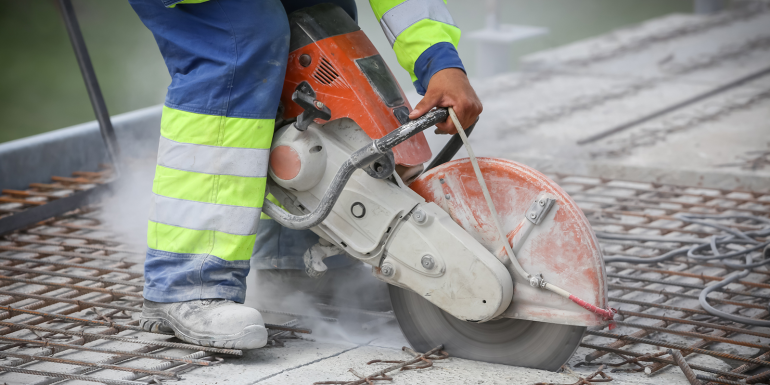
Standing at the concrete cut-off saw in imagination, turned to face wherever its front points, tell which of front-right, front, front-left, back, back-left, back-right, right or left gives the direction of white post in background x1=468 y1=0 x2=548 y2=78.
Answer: left

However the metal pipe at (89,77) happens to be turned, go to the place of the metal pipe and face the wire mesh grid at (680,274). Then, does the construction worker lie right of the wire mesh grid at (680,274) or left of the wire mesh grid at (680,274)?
right

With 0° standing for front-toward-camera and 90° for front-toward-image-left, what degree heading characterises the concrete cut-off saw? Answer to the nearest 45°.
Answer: approximately 270°

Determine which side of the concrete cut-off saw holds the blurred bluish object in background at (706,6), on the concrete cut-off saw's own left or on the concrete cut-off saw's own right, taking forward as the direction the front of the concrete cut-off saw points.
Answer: on the concrete cut-off saw's own left

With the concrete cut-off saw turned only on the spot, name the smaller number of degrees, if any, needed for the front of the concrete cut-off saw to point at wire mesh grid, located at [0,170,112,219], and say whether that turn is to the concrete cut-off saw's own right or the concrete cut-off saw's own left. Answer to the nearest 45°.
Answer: approximately 135° to the concrete cut-off saw's own left

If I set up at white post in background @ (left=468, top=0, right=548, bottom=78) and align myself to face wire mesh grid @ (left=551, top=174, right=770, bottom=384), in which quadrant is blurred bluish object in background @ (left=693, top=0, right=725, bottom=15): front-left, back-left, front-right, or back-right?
back-left

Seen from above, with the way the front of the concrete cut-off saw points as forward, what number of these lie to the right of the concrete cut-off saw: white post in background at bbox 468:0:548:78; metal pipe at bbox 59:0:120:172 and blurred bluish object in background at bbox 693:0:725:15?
0
